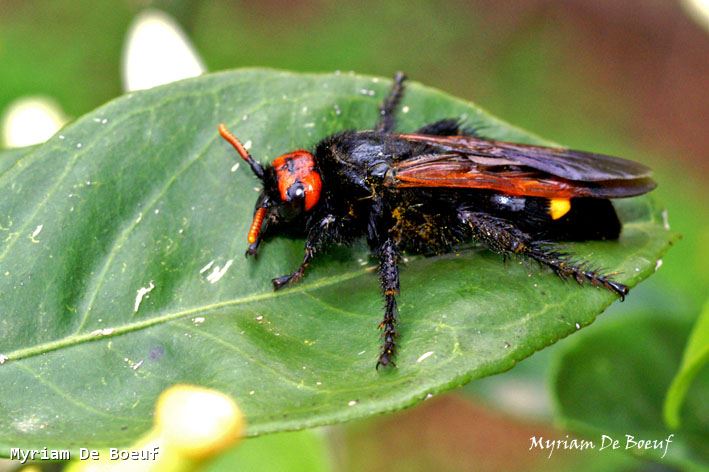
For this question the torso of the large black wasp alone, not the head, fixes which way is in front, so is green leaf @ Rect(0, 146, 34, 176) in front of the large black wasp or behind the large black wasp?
in front

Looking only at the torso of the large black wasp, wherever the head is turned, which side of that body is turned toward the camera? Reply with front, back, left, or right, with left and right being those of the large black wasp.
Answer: left

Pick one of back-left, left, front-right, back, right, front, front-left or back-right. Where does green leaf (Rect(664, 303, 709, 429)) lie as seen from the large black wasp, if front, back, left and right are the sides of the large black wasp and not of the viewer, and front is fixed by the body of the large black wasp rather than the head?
back-left
